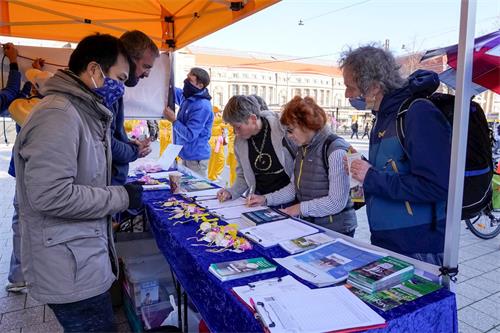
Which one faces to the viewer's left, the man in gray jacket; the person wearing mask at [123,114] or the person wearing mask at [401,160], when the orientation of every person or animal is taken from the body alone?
the person wearing mask at [401,160]

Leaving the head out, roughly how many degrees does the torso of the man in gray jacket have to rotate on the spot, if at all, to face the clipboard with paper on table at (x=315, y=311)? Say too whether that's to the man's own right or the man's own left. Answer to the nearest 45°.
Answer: approximately 45° to the man's own right

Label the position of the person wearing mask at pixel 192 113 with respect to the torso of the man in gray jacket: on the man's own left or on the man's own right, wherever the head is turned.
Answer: on the man's own left

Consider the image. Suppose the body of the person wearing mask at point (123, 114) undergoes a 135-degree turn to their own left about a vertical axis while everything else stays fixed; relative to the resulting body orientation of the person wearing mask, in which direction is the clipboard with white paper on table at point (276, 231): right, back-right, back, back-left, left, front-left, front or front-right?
back

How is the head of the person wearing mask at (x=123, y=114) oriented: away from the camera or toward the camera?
toward the camera

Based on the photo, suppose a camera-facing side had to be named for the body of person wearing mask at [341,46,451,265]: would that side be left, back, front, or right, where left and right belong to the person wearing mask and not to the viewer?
left

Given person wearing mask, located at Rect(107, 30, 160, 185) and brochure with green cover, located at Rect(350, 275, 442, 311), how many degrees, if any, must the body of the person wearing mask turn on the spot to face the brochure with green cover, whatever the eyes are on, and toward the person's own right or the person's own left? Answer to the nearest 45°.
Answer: approximately 45° to the person's own right

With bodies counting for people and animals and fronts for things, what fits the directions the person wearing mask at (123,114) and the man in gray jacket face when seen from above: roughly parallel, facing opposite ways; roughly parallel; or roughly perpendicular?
roughly parallel

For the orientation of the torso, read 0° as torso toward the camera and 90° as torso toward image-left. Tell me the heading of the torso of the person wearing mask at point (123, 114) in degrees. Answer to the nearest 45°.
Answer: approximately 270°

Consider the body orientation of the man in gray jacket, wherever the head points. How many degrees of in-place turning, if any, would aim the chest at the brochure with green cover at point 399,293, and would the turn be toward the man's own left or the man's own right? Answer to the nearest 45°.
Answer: approximately 45° to the man's own right

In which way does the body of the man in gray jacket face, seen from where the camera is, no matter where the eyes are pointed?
to the viewer's right

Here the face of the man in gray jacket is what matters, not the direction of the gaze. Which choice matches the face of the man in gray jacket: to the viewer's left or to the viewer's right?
to the viewer's right

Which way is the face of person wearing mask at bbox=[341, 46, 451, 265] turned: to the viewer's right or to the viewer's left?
to the viewer's left

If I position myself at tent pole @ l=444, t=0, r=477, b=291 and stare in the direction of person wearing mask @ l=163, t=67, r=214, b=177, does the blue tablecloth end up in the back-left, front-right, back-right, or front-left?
front-left
